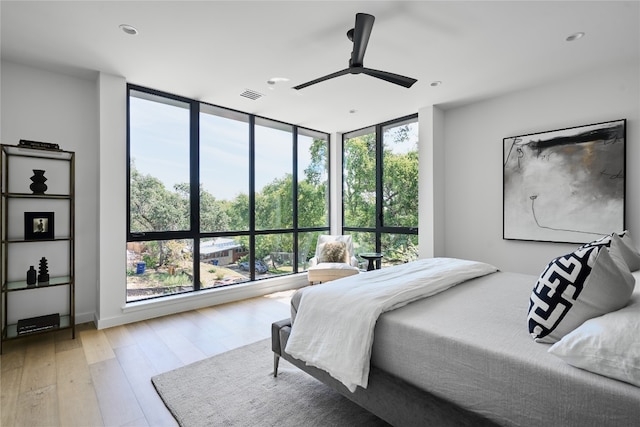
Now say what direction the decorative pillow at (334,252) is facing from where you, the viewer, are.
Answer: facing the viewer

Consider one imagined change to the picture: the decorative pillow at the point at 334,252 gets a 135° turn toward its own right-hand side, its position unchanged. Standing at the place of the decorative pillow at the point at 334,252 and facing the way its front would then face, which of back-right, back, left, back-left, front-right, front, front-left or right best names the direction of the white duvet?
back-left

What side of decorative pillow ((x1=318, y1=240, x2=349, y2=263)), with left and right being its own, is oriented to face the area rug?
front

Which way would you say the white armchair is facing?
toward the camera

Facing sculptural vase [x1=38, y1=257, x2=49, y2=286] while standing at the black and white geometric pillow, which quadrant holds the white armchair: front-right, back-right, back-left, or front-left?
front-right

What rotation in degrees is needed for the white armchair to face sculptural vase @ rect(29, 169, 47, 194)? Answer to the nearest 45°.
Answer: approximately 45° to its right

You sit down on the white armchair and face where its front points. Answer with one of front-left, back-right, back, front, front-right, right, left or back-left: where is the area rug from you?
front

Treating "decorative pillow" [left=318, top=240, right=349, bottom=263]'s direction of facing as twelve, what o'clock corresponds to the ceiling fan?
The ceiling fan is roughly at 12 o'clock from the decorative pillow.

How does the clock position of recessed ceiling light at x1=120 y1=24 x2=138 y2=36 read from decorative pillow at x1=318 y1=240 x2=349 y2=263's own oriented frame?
The recessed ceiling light is roughly at 1 o'clock from the decorative pillow.

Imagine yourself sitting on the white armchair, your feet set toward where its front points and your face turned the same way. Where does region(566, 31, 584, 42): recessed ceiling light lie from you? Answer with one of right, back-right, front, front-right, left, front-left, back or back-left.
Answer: front-left

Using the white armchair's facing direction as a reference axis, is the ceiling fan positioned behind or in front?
in front

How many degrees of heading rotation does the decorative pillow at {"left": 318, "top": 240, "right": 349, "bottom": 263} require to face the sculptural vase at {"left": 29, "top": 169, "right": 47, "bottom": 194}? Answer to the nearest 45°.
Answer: approximately 45° to its right

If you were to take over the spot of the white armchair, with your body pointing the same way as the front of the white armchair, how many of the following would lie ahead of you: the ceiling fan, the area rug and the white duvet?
3

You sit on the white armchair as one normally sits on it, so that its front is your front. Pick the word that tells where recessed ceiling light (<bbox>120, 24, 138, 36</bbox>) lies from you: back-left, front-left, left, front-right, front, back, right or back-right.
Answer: front-right
